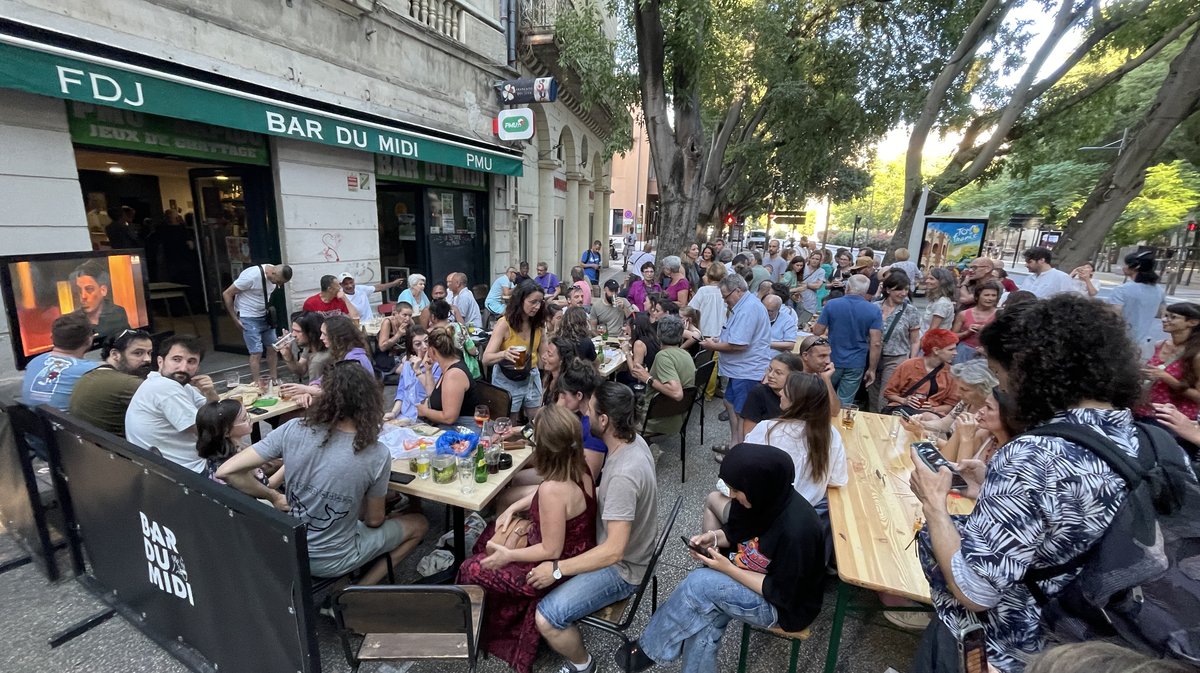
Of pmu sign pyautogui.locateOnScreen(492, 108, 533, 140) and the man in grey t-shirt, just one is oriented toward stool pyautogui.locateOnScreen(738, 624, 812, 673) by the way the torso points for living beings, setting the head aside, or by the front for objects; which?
the pmu sign

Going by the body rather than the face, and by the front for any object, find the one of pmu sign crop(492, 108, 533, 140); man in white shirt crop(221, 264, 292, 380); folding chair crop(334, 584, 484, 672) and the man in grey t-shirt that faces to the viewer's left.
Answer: the man in grey t-shirt

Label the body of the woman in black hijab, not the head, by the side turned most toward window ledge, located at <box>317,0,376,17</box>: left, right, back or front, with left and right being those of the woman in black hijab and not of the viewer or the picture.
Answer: right

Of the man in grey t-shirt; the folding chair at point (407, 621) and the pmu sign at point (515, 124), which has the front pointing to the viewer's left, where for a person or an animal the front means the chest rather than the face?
the man in grey t-shirt

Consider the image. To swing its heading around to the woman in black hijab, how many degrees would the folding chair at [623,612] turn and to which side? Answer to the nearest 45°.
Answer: approximately 180°

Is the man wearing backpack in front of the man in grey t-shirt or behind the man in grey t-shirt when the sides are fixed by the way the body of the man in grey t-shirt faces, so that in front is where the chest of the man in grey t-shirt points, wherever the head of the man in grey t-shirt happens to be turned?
behind

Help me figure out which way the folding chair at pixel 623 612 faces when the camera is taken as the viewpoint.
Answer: facing to the left of the viewer

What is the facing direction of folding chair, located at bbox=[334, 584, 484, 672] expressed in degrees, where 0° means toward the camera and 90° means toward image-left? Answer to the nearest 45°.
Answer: approximately 180°

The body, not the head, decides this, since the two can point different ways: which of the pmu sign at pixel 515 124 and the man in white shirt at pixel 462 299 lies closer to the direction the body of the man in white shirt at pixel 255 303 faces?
the man in white shirt

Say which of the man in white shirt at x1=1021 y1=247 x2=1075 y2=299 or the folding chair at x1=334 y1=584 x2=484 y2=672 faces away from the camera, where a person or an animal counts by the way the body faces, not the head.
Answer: the folding chair

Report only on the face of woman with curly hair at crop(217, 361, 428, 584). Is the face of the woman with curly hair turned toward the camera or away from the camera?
away from the camera
